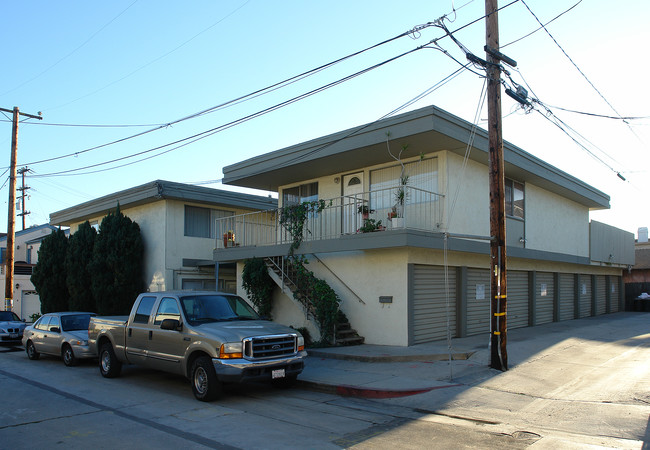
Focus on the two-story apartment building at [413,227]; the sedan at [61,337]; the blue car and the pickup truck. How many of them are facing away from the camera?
0

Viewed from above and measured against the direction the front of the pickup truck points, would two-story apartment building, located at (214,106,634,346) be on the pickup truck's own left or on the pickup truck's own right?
on the pickup truck's own left

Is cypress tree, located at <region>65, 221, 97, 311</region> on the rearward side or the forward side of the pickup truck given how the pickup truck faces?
on the rearward side

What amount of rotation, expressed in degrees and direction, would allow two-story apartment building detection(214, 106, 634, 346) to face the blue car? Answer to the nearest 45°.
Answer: approximately 45° to its right

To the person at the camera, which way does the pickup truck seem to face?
facing the viewer and to the right of the viewer

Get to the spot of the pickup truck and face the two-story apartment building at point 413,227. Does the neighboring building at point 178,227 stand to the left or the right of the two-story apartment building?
left

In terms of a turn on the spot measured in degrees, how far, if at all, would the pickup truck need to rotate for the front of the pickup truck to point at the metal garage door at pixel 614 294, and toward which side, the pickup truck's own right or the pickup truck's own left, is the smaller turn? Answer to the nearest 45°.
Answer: approximately 90° to the pickup truck's own left
